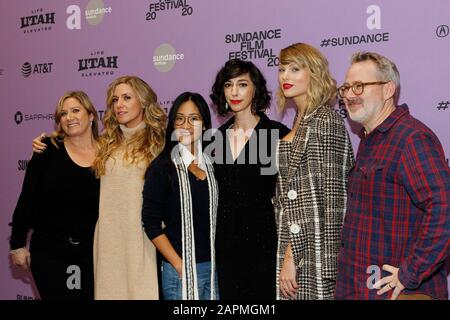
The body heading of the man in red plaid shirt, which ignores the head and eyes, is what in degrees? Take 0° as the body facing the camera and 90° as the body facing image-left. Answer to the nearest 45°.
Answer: approximately 45°

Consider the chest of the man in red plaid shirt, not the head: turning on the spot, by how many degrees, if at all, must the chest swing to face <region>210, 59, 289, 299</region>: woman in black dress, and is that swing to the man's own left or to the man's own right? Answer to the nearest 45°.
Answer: approximately 90° to the man's own right

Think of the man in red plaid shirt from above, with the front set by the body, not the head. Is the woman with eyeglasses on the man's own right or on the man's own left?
on the man's own right

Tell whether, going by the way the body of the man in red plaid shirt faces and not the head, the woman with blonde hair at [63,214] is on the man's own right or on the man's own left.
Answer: on the man's own right

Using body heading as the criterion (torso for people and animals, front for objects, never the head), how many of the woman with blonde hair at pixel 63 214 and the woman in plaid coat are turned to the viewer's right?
0

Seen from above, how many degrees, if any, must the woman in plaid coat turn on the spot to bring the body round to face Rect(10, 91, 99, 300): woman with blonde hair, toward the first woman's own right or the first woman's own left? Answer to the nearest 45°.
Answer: approximately 45° to the first woman's own right

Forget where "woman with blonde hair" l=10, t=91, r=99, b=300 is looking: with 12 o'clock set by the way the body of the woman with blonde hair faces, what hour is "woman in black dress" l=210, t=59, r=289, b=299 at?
The woman in black dress is roughly at 10 o'clock from the woman with blonde hair.
